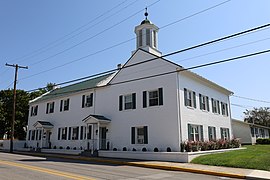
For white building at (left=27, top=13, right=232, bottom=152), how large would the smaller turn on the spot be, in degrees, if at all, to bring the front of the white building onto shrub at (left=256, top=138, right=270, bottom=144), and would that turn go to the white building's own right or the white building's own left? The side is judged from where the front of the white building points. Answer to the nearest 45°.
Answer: approximately 180°

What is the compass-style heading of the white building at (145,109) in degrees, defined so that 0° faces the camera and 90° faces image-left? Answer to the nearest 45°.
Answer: approximately 45°
